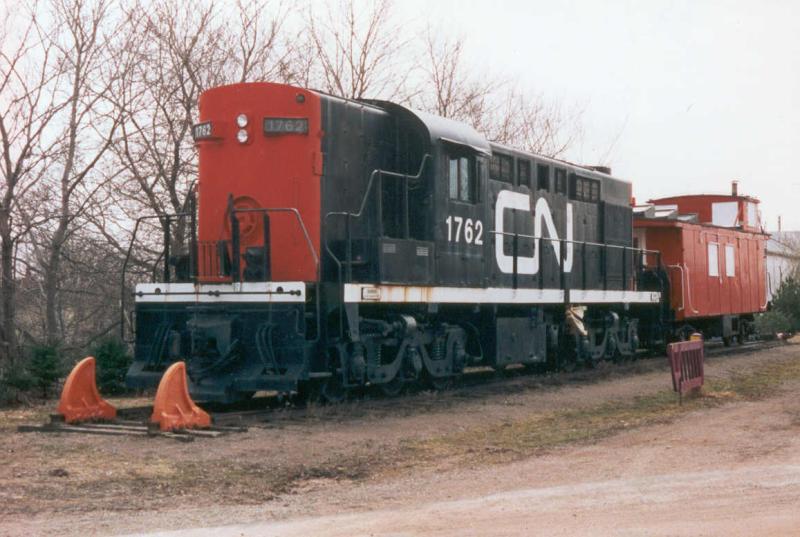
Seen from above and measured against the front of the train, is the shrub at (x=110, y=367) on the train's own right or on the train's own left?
on the train's own right

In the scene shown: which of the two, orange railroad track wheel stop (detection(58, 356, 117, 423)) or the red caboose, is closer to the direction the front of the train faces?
the orange railroad track wheel stop

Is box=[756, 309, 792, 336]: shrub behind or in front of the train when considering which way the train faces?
behind

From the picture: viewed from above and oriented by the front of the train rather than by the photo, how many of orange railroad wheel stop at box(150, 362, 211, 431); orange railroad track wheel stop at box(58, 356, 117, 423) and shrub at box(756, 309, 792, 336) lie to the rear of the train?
1

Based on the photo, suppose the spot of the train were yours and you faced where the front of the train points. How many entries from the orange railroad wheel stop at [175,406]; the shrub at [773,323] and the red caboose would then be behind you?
2

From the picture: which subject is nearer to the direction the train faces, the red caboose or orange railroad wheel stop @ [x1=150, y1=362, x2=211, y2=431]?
the orange railroad wheel stop

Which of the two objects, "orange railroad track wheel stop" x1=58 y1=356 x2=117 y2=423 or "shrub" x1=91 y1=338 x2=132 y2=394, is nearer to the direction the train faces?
the orange railroad track wheel stop

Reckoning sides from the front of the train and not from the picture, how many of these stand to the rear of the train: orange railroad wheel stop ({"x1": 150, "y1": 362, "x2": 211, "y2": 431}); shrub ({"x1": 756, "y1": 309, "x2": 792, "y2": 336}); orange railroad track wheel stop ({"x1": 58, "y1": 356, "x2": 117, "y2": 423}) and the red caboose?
2

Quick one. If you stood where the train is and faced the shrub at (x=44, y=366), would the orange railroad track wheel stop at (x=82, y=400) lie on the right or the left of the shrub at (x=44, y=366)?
left

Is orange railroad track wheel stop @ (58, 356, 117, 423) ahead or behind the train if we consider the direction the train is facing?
ahead

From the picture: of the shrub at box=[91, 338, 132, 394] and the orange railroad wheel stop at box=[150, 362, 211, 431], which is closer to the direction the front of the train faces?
the orange railroad wheel stop

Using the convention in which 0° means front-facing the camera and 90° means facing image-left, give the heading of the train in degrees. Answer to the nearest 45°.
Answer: approximately 45°

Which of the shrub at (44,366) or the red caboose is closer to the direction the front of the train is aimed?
the shrub

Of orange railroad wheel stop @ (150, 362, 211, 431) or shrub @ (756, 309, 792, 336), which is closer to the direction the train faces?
the orange railroad wheel stop

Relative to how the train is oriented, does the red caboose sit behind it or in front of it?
behind
